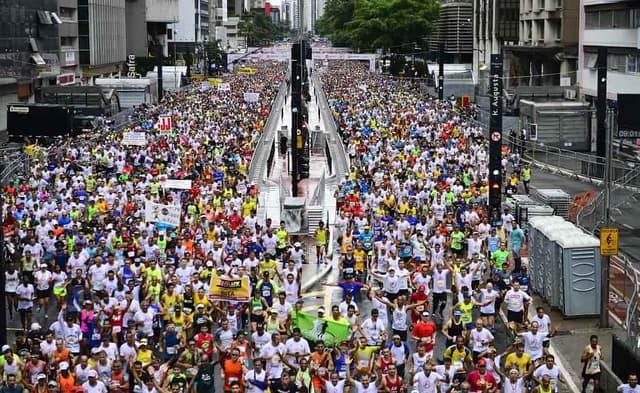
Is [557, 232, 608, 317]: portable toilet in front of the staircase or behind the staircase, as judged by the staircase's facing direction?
in front

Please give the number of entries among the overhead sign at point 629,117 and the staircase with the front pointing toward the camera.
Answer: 2

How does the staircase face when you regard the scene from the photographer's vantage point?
facing the viewer

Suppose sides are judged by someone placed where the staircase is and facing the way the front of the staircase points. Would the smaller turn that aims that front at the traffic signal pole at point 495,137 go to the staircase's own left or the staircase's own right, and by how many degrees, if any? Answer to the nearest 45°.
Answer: approximately 90° to the staircase's own left

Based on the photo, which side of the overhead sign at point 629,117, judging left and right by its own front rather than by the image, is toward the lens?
front

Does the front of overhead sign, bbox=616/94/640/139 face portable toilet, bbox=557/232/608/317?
yes

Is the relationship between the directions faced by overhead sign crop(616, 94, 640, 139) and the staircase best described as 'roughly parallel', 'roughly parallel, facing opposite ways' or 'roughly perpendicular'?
roughly parallel

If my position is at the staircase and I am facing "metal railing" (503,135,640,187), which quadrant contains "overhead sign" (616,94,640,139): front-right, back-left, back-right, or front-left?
front-right

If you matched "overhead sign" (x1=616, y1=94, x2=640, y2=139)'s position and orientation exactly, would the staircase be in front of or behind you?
in front

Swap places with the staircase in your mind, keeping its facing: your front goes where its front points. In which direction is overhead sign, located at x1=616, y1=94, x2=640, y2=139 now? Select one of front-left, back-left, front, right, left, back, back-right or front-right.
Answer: back-left
